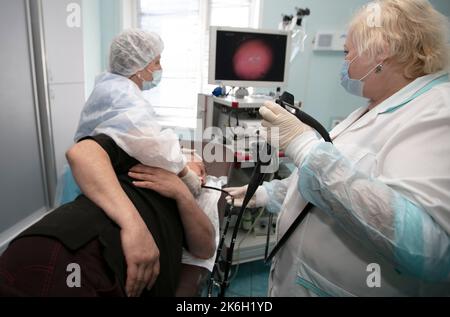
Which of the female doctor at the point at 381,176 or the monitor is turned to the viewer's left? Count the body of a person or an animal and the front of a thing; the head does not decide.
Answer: the female doctor

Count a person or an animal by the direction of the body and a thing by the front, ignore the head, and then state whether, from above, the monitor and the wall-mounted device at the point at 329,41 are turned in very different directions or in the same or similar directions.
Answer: same or similar directions

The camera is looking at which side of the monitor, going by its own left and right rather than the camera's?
front

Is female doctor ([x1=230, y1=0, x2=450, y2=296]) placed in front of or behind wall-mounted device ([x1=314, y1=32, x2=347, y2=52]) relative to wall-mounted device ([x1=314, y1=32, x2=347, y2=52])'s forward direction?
in front

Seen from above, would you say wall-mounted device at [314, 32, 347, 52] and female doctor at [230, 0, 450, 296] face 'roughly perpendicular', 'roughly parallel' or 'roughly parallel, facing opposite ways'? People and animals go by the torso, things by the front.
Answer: roughly perpendicular

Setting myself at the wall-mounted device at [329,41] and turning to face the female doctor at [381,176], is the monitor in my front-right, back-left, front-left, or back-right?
front-right

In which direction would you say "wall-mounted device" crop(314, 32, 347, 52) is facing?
toward the camera

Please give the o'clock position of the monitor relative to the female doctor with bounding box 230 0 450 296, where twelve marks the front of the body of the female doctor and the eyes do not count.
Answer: The monitor is roughly at 2 o'clock from the female doctor.

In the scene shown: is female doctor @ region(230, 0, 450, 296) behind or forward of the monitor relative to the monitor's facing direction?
forward

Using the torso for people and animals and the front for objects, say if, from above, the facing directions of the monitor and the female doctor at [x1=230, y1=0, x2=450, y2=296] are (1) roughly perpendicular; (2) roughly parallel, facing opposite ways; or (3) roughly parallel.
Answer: roughly perpendicular

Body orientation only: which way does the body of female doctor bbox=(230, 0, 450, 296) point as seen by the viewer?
to the viewer's left

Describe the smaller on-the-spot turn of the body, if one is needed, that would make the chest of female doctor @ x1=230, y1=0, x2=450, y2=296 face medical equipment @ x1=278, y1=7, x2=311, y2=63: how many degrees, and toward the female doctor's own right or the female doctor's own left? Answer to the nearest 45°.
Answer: approximately 90° to the female doctor's own right

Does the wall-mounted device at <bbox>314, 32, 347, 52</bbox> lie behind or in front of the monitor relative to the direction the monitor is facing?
behind

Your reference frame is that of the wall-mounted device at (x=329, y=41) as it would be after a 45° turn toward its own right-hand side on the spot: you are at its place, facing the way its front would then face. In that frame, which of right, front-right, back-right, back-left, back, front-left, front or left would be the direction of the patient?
front-left

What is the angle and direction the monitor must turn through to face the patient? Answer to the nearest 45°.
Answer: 0° — it already faces them

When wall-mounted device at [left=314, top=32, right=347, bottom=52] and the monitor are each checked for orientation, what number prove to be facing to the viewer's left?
0
